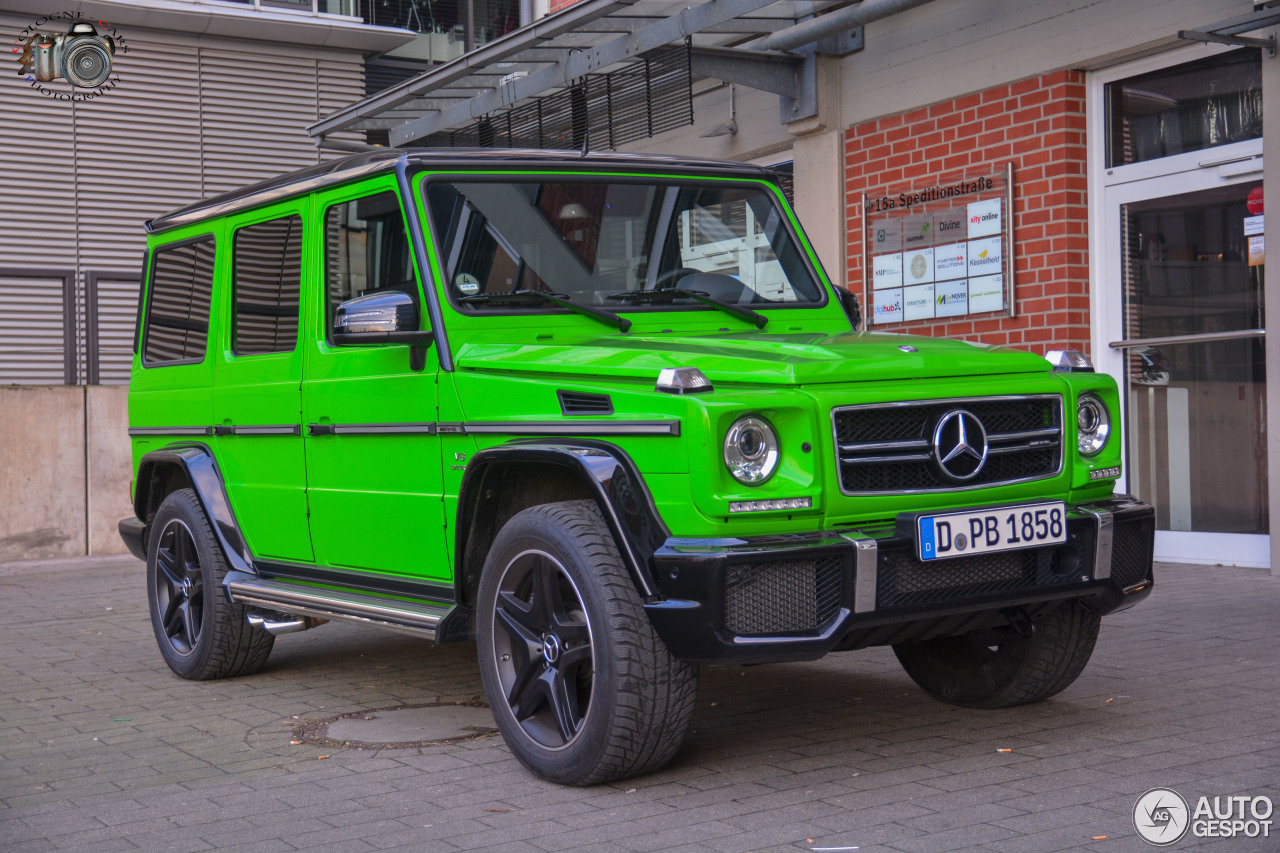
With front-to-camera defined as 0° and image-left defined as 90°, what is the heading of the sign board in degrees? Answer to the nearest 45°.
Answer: approximately 45°

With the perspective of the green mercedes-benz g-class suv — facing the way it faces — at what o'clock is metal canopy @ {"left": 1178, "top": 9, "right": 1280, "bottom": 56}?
The metal canopy is roughly at 9 o'clock from the green mercedes-benz g-class suv.

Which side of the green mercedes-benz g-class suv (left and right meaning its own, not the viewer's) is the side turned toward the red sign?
left

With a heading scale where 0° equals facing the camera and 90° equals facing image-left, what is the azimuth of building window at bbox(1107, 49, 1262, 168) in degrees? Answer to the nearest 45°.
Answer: approximately 45°

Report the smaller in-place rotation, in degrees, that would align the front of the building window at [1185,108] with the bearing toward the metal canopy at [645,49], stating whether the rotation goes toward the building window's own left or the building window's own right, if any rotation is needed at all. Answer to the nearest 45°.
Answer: approximately 45° to the building window's own right

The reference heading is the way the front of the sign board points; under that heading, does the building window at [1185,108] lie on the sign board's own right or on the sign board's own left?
on the sign board's own left

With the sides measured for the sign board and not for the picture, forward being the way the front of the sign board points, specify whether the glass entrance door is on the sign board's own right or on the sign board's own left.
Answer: on the sign board's own left
